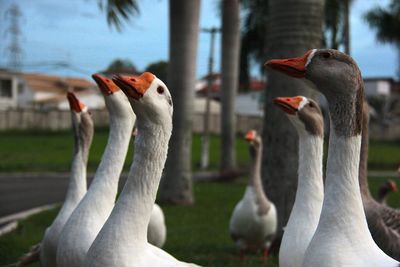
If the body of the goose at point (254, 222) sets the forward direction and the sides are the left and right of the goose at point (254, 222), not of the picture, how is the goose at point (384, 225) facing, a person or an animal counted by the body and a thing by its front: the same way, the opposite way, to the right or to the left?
to the right

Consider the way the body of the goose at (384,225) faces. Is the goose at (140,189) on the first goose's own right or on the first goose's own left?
on the first goose's own left

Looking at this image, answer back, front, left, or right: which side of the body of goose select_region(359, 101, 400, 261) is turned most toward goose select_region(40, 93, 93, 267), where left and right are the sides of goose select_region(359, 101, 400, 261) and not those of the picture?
front

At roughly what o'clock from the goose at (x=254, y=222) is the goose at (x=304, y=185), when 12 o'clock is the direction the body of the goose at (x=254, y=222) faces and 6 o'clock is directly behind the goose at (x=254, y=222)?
the goose at (x=304, y=185) is roughly at 12 o'clock from the goose at (x=254, y=222).

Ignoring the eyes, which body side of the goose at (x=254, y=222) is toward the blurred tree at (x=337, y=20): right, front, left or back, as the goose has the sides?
back

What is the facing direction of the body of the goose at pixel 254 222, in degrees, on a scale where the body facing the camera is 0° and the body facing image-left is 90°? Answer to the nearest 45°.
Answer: approximately 0°

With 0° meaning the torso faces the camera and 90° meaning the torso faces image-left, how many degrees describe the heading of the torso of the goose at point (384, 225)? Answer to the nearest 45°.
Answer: approximately 90°

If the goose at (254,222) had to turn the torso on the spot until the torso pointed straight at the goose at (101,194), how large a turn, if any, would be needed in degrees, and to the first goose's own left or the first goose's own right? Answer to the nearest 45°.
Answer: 0° — it already faces it

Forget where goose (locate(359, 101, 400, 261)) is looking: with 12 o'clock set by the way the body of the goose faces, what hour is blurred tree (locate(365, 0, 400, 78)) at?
The blurred tree is roughly at 3 o'clock from the goose.

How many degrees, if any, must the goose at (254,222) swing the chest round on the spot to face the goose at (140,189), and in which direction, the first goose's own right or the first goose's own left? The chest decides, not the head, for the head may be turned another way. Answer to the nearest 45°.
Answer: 0° — it already faces it

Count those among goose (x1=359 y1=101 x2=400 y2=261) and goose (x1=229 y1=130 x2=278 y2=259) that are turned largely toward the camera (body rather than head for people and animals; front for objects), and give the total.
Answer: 1

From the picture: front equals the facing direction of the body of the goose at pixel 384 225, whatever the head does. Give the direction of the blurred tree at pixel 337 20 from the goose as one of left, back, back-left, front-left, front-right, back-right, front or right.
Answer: right

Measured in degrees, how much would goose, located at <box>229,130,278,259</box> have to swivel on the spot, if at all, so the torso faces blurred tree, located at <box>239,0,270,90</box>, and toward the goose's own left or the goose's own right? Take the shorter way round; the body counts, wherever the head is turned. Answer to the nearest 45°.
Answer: approximately 180°
